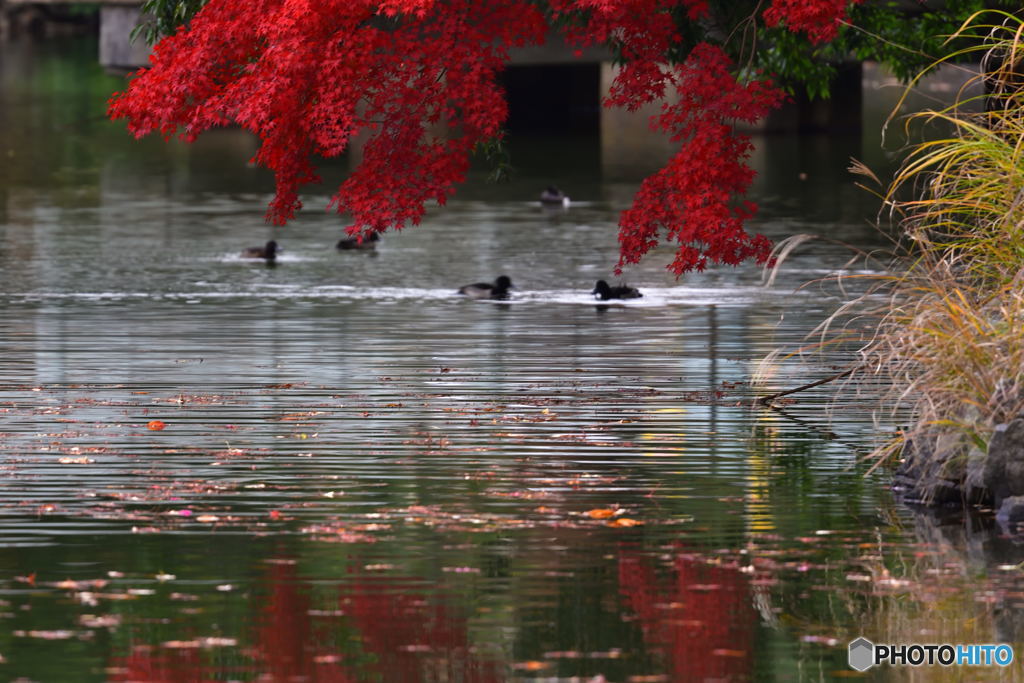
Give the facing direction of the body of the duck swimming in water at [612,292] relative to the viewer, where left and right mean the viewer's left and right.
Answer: facing to the left of the viewer

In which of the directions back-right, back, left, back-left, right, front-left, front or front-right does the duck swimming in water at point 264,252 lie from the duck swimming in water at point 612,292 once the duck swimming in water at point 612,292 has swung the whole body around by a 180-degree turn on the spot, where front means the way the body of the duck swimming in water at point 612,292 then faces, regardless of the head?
back-left

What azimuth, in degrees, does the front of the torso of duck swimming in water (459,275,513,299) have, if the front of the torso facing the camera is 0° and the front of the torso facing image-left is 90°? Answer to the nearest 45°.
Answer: approximately 270°

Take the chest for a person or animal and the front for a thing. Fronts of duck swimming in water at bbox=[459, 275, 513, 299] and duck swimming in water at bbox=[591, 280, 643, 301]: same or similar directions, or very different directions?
very different directions

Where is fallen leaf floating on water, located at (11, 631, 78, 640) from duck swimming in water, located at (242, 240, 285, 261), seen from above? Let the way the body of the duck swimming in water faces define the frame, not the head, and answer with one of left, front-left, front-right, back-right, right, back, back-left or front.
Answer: right

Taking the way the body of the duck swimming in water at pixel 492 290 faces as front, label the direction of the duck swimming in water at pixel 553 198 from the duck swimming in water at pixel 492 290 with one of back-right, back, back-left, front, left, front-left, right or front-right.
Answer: left

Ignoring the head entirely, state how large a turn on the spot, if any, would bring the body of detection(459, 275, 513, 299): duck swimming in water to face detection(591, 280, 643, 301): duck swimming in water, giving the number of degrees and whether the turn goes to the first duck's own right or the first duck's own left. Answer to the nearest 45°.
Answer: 0° — it already faces it

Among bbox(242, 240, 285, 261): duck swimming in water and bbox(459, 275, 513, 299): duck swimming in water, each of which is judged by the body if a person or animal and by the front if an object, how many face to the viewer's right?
2

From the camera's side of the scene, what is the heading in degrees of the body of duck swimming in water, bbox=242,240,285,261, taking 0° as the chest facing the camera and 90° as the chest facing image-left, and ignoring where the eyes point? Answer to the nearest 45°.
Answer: approximately 270°

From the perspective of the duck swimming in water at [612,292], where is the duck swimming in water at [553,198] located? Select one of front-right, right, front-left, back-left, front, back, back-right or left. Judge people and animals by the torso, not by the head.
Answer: right

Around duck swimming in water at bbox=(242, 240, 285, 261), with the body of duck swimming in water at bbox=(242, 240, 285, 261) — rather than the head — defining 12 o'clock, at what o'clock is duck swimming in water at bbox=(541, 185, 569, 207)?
duck swimming in water at bbox=(541, 185, 569, 207) is roughly at 10 o'clock from duck swimming in water at bbox=(242, 240, 285, 261).
